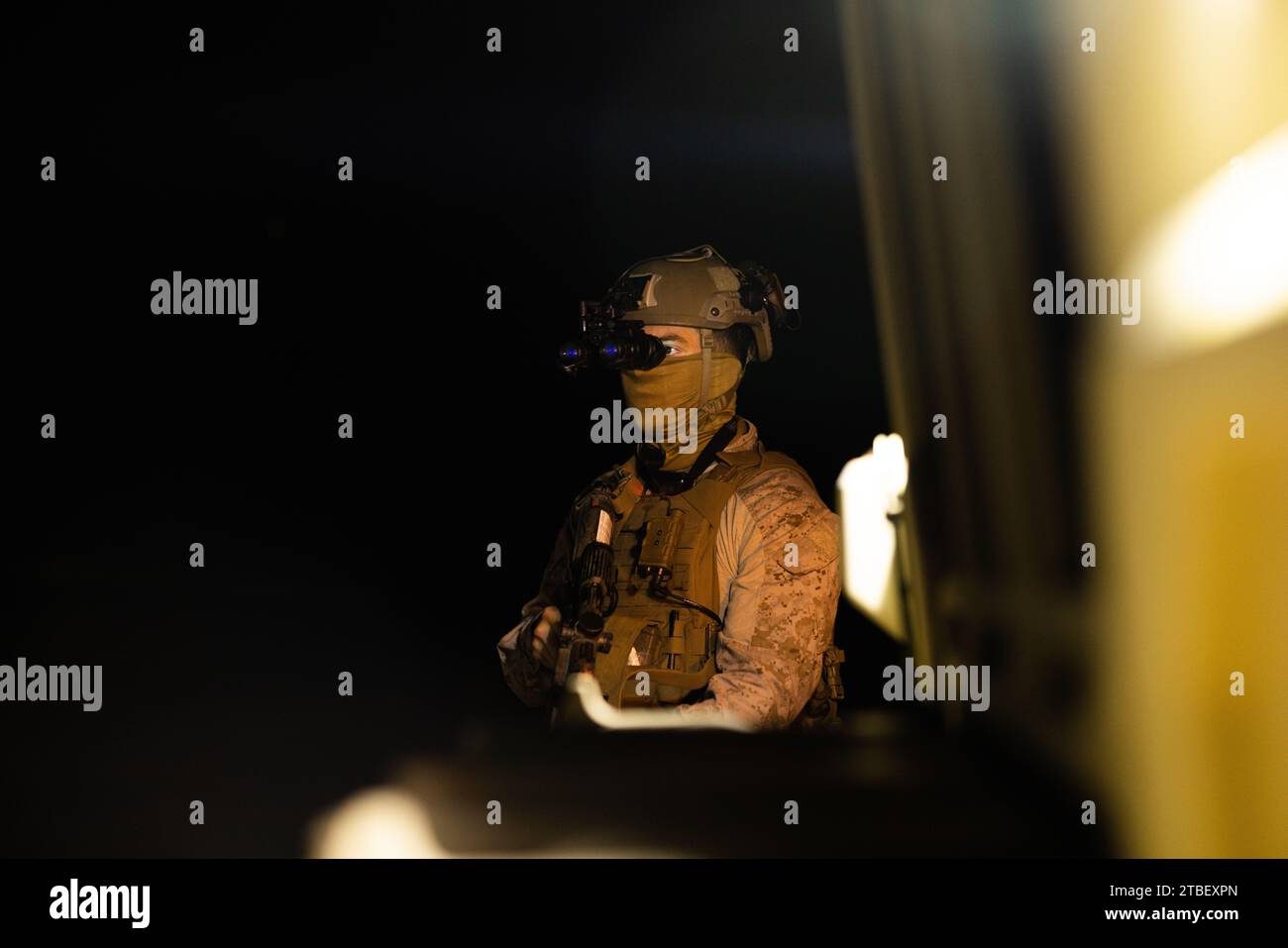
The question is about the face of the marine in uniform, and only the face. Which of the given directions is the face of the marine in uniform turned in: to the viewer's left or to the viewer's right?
to the viewer's left

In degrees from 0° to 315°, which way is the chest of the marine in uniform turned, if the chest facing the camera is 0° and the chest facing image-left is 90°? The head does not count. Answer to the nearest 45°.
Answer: approximately 45°
